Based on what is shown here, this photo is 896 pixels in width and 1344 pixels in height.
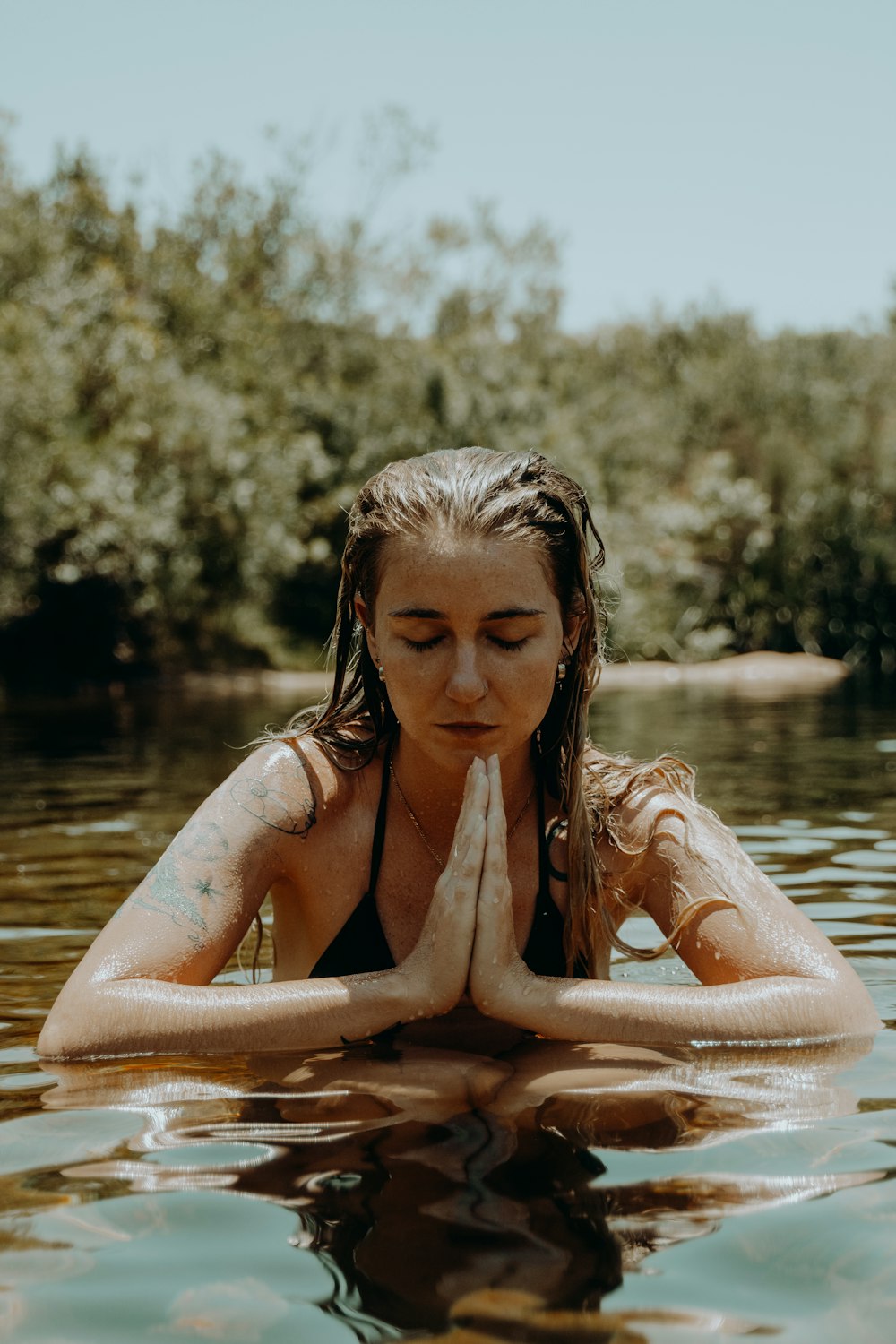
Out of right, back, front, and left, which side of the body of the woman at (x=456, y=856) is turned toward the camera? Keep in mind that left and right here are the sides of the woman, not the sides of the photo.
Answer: front
